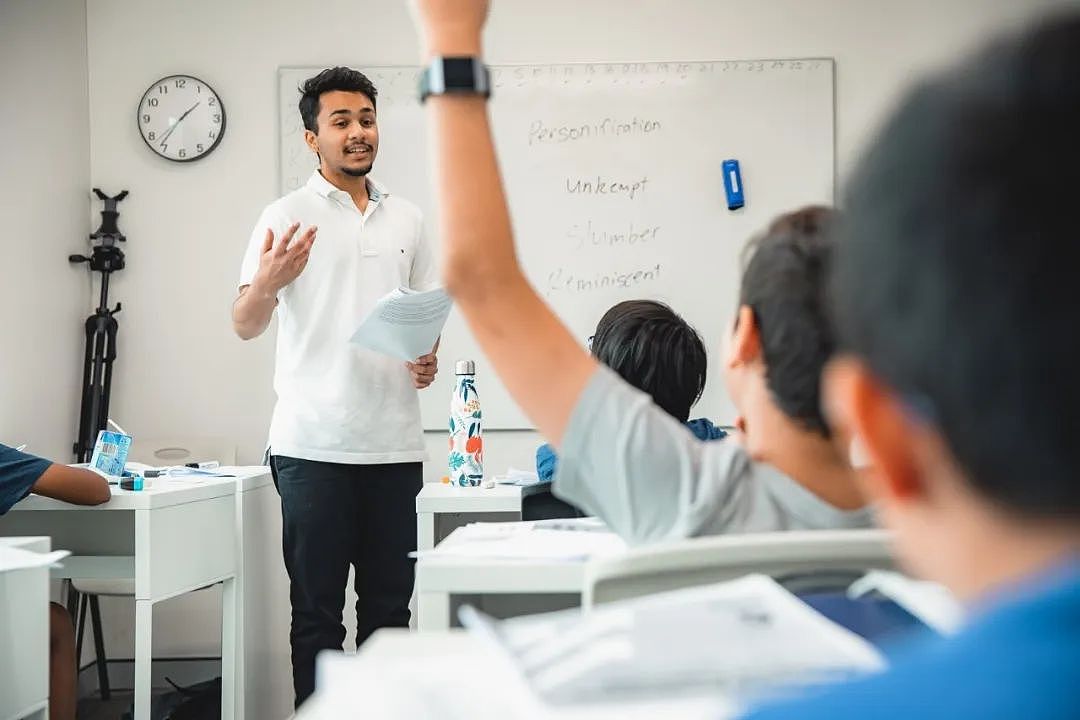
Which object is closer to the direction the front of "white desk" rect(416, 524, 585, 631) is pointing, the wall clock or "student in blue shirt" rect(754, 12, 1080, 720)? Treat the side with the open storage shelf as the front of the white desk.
the student in blue shirt

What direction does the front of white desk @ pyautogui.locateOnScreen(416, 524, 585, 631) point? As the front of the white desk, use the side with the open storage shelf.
toward the camera

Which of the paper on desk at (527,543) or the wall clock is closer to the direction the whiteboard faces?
the paper on desk

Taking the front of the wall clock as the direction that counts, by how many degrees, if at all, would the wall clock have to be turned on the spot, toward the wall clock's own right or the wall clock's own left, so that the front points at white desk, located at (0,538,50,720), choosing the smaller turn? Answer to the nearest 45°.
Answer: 0° — it already faces it

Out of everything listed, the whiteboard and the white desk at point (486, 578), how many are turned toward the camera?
2

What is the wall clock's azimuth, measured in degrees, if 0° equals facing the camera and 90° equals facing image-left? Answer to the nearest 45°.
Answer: approximately 0°

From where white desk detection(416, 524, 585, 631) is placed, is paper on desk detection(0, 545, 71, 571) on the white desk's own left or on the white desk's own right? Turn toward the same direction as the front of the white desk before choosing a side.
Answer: on the white desk's own right

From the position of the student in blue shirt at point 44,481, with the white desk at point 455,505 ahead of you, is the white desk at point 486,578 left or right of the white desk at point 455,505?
right

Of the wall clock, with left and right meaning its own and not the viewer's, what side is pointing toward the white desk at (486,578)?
front

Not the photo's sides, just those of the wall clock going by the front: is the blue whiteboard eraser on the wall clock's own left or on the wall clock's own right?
on the wall clock's own left

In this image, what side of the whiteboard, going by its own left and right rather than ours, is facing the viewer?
front

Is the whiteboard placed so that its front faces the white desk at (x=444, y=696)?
yes
